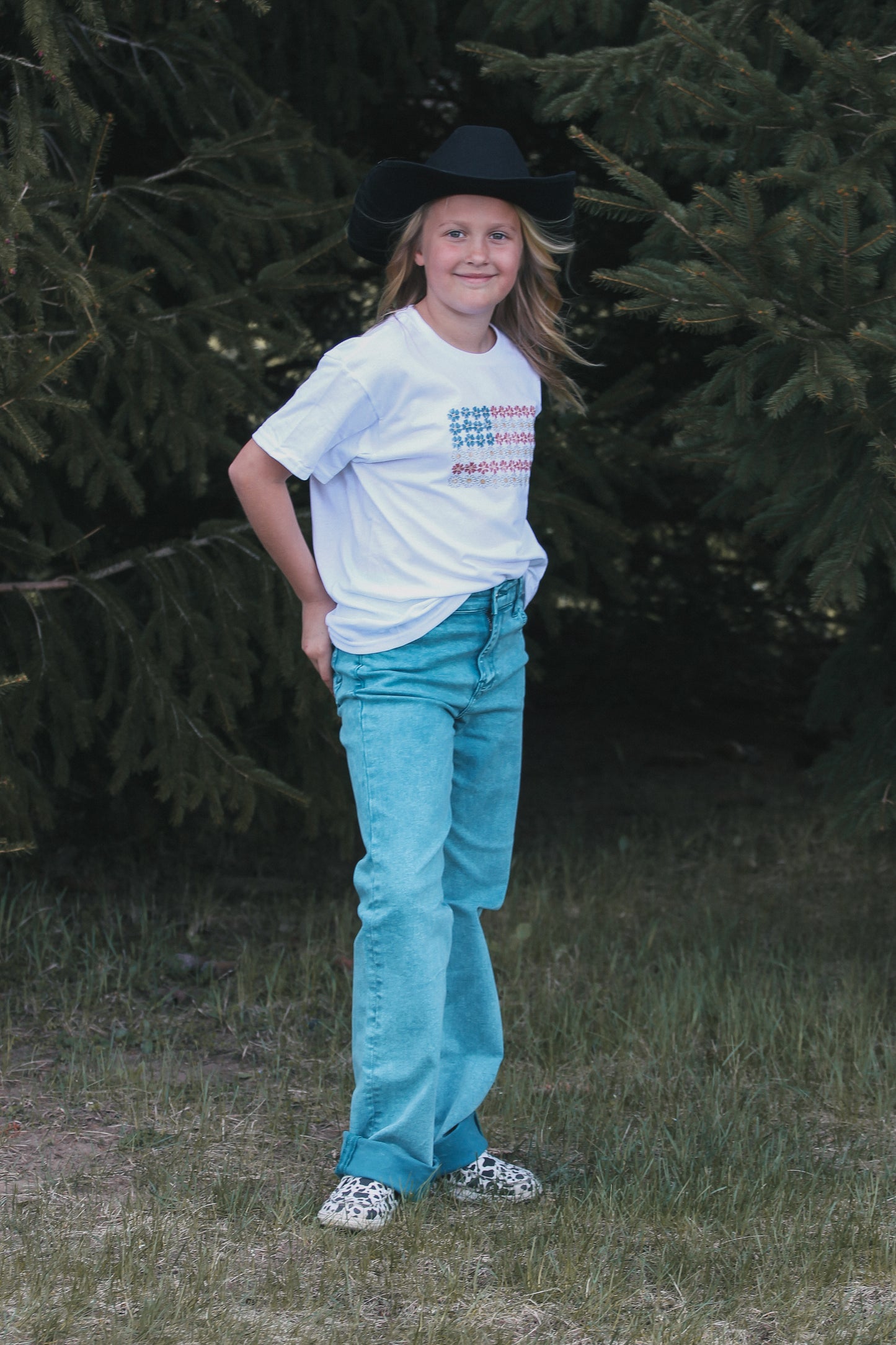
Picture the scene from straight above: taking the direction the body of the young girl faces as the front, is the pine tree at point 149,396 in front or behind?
behind

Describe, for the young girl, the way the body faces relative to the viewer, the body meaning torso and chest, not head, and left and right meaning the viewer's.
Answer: facing the viewer and to the right of the viewer

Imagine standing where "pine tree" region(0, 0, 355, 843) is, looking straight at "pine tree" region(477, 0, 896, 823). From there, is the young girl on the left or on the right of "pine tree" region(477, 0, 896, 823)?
right

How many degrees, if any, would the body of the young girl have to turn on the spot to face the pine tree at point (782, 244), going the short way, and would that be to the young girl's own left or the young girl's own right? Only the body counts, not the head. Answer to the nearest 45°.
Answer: approximately 90° to the young girl's own left
